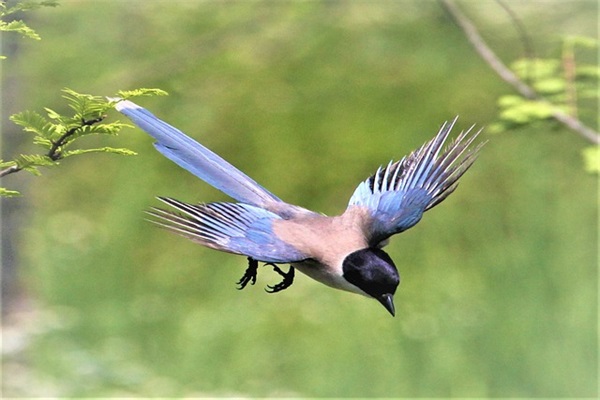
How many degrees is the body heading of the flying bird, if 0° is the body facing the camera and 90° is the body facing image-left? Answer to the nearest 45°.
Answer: approximately 315°
